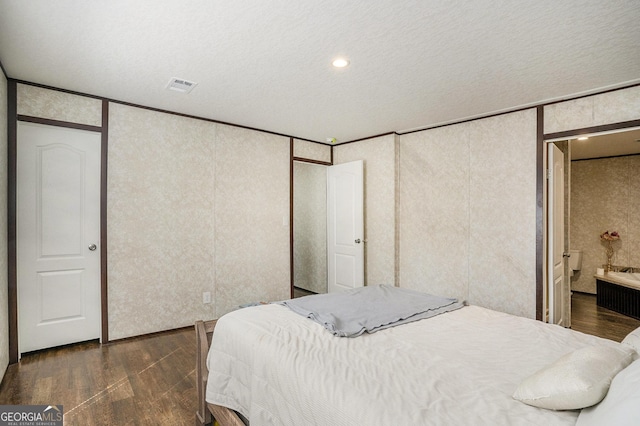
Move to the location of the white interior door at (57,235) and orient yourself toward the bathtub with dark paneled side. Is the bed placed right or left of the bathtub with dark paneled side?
right

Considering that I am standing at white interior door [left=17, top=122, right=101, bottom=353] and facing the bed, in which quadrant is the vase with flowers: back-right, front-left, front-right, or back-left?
front-left

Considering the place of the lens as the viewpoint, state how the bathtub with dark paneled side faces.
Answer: facing the viewer and to the left of the viewer

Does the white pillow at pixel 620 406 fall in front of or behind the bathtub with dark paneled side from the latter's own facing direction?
in front

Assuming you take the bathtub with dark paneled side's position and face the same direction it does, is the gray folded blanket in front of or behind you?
in front

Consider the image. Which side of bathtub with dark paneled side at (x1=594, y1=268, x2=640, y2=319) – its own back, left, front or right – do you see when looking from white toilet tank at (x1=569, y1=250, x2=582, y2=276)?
right

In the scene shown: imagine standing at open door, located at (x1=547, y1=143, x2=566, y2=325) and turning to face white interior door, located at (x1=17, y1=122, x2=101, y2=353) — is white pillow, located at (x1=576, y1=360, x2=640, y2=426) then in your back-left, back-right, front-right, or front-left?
front-left
